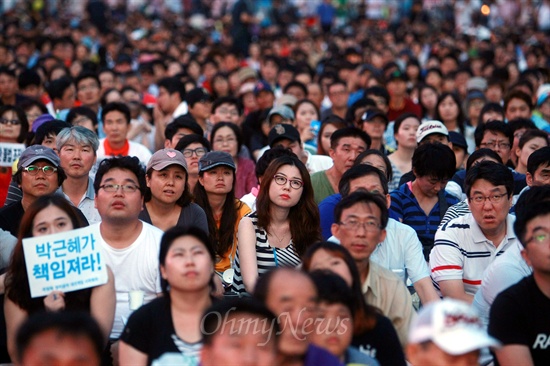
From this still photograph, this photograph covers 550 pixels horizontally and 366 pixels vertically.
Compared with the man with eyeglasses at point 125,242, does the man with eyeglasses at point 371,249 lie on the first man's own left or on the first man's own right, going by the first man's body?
on the first man's own left

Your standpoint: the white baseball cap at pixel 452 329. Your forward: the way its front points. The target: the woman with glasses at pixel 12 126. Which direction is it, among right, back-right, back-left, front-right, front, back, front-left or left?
back

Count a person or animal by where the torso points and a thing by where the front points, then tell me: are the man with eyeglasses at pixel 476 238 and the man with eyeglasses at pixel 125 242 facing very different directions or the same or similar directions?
same or similar directions

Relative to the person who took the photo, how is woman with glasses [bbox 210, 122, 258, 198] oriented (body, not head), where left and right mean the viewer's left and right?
facing the viewer

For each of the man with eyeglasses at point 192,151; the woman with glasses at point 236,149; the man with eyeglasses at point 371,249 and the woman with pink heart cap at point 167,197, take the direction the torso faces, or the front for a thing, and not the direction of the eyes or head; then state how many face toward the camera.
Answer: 4

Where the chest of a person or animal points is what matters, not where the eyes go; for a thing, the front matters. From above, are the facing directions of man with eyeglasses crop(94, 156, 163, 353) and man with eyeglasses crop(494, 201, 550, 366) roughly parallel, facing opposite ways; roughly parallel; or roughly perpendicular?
roughly parallel

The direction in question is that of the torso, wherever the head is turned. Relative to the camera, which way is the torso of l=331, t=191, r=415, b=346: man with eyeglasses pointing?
toward the camera

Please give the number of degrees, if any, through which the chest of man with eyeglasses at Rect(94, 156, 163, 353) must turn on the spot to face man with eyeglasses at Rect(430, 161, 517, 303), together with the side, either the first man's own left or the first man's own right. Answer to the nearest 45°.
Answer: approximately 90° to the first man's own left

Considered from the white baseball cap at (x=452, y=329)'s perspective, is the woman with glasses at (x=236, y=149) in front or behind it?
behind

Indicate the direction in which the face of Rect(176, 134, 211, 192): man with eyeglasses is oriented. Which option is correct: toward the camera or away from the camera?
toward the camera

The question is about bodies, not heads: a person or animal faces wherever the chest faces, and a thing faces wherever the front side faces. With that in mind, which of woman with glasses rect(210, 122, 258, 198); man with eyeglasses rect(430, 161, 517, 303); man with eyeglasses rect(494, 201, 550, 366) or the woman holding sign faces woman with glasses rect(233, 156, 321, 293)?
woman with glasses rect(210, 122, 258, 198)

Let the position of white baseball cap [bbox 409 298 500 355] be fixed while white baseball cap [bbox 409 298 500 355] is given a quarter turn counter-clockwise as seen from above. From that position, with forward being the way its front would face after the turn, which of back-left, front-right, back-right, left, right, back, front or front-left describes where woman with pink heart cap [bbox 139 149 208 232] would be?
left

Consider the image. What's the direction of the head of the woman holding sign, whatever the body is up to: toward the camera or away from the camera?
toward the camera

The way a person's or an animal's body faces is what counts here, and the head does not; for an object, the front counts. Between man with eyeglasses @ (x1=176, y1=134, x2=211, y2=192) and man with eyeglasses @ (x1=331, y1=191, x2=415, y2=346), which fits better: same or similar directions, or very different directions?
same or similar directions
